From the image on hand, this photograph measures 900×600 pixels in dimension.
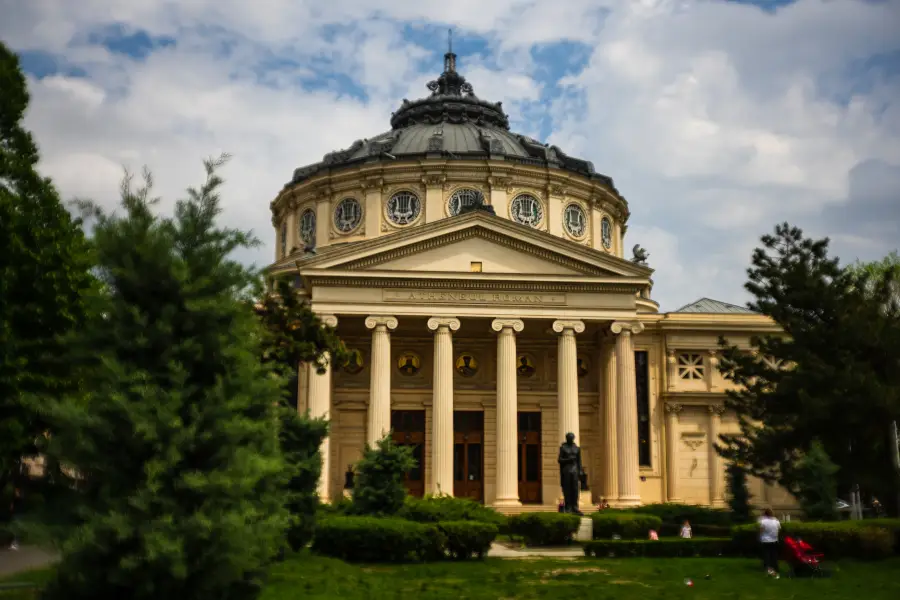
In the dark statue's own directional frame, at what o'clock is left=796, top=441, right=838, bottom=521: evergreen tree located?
The evergreen tree is roughly at 9 o'clock from the dark statue.

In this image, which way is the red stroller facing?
to the viewer's right

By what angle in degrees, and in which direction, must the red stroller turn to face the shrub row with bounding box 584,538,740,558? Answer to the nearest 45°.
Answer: approximately 135° to its left

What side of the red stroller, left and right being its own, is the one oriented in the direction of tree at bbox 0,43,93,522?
back

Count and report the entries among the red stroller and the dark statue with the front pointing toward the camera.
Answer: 1

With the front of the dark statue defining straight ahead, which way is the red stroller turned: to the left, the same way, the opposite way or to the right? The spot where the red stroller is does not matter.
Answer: to the left

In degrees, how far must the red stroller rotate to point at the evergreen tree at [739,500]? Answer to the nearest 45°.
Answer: approximately 90° to its left

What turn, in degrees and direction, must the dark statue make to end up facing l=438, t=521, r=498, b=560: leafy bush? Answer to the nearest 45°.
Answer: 0° — it already faces it

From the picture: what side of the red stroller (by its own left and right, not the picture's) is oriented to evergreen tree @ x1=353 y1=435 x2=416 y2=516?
back
